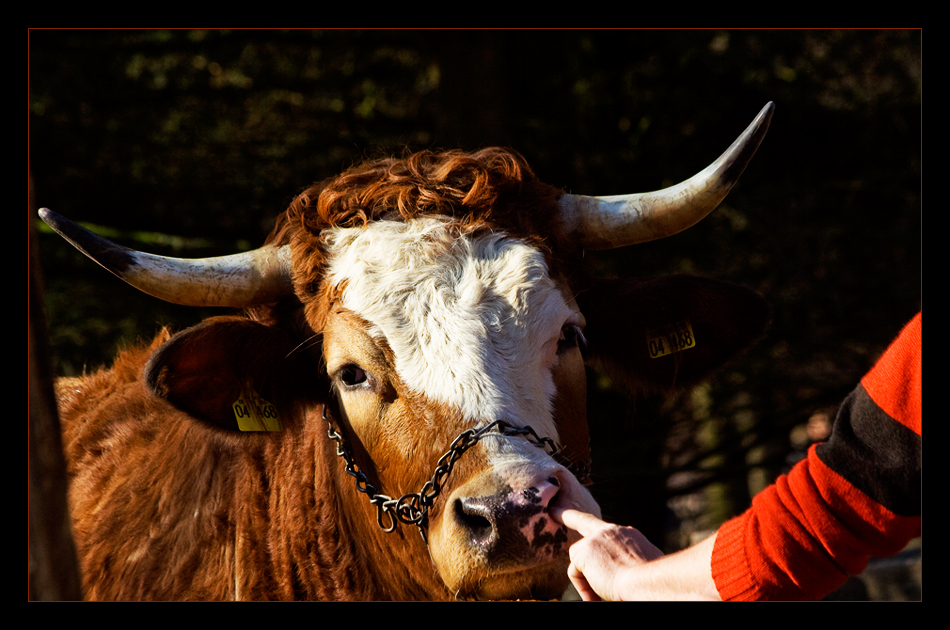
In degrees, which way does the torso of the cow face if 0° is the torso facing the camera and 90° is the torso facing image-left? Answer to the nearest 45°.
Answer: approximately 315°
